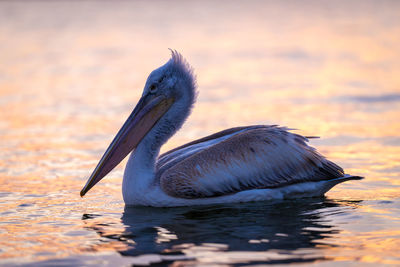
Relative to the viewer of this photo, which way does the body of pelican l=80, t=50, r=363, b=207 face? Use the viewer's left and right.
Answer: facing to the left of the viewer
